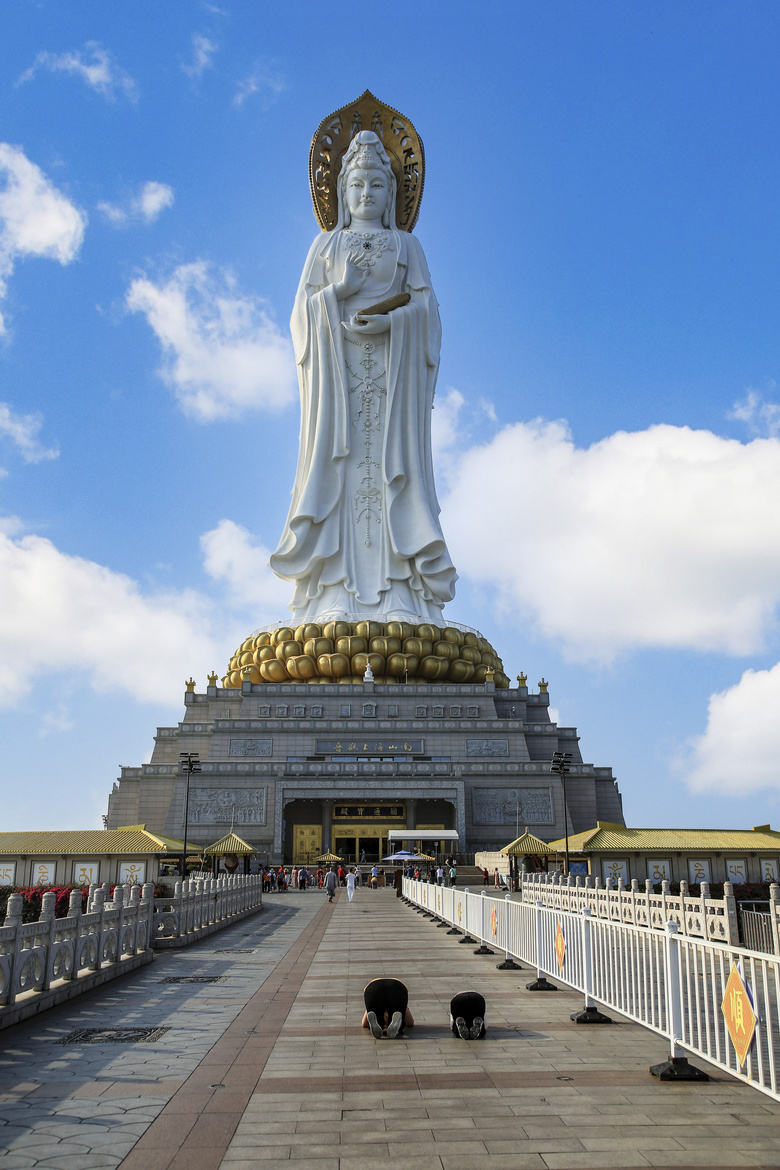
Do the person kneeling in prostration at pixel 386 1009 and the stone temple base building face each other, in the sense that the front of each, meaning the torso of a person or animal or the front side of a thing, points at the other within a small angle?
yes

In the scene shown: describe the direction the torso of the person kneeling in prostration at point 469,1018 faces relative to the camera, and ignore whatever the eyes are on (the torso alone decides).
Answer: away from the camera

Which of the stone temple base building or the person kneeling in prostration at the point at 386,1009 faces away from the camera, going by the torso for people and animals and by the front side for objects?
the person kneeling in prostration

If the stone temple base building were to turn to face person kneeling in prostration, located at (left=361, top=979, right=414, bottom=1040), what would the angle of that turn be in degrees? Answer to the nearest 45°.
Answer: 0° — it already faces them

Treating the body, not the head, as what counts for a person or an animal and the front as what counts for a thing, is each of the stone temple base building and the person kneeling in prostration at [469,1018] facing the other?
yes

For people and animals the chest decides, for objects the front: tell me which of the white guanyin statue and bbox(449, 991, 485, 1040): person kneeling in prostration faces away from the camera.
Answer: the person kneeling in prostration

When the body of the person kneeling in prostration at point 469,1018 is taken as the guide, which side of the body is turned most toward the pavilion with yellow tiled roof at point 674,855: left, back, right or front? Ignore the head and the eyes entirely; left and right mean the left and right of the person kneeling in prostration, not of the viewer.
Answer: front

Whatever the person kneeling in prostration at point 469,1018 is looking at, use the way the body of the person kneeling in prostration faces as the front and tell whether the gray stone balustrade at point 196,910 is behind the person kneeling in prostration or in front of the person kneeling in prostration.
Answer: in front

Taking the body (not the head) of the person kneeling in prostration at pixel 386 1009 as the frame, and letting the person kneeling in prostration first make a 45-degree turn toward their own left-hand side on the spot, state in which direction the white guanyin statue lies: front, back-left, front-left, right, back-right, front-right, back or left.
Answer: front-right

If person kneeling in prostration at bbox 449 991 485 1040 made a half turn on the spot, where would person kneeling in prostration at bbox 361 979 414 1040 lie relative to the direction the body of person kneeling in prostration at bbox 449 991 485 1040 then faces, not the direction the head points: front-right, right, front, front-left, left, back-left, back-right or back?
right

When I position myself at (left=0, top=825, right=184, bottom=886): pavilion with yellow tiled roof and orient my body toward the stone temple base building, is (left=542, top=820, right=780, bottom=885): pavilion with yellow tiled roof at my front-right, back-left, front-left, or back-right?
front-right

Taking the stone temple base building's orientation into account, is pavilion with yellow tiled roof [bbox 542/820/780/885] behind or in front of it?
in front

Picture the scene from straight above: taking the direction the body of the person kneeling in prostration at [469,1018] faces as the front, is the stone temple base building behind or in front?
in front

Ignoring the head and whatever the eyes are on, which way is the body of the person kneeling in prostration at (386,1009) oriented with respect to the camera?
away from the camera

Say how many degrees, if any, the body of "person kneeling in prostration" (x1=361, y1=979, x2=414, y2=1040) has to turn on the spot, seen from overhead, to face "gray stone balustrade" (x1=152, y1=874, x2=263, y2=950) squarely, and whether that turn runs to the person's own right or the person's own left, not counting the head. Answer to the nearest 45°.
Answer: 0° — they already face it

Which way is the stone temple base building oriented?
toward the camera

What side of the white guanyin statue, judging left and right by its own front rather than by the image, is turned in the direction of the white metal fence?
front
